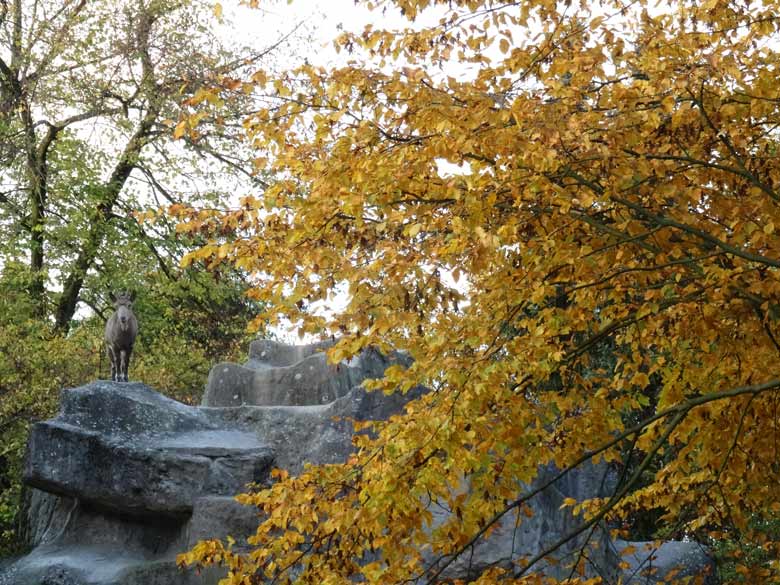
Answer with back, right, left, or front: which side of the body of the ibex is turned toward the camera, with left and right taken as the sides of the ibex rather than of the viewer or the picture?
front
